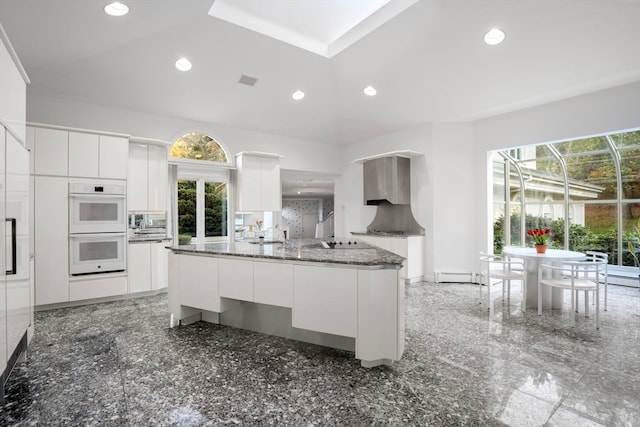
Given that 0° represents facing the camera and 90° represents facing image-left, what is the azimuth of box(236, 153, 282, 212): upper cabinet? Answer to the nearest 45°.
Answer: approximately 0°

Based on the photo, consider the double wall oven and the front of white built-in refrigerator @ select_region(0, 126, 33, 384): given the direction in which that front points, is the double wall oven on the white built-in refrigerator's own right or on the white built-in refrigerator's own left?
on the white built-in refrigerator's own left

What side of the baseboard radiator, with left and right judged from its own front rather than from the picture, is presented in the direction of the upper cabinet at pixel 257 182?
right

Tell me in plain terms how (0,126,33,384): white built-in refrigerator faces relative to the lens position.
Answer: facing to the right of the viewer

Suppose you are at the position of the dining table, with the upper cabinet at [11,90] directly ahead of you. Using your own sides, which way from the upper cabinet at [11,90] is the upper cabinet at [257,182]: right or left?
right

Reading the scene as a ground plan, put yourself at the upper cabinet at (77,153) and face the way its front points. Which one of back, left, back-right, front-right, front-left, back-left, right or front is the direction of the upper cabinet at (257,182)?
front-left
